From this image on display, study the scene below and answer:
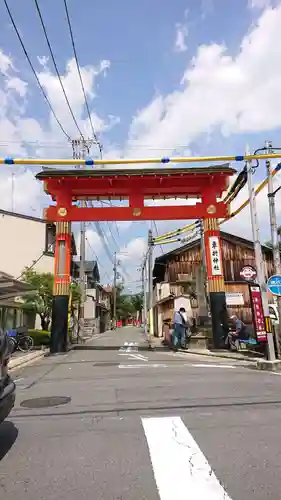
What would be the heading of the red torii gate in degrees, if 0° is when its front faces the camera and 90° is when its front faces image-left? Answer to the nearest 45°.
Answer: approximately 0°

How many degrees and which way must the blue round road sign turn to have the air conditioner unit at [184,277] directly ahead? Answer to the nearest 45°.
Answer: approximately 180°

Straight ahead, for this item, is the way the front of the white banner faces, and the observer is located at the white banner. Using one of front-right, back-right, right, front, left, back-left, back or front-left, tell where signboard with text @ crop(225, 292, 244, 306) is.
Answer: back

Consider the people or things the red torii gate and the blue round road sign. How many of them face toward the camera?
2

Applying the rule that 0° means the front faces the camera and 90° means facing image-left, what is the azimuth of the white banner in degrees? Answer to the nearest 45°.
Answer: approximately 0°
